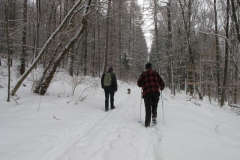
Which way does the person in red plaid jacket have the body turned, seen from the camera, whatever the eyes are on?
away from the camera

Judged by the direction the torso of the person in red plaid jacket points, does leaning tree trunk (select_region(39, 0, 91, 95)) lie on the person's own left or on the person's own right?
on the person's own left
